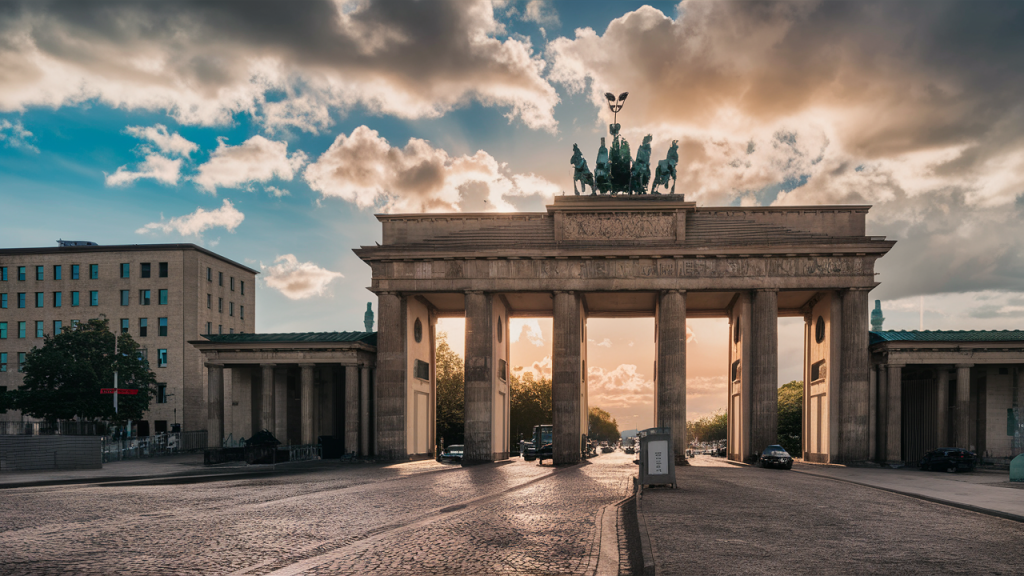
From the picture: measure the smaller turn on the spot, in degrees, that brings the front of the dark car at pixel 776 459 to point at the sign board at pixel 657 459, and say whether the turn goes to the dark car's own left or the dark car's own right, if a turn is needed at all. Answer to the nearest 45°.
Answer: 0° — it already faces it

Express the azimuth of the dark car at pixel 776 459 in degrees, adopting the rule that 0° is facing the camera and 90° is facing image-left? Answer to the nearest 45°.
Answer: approximately 0°

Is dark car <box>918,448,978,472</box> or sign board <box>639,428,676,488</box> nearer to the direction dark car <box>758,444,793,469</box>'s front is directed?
the sign board

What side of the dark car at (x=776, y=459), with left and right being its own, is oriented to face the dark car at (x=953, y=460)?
left
